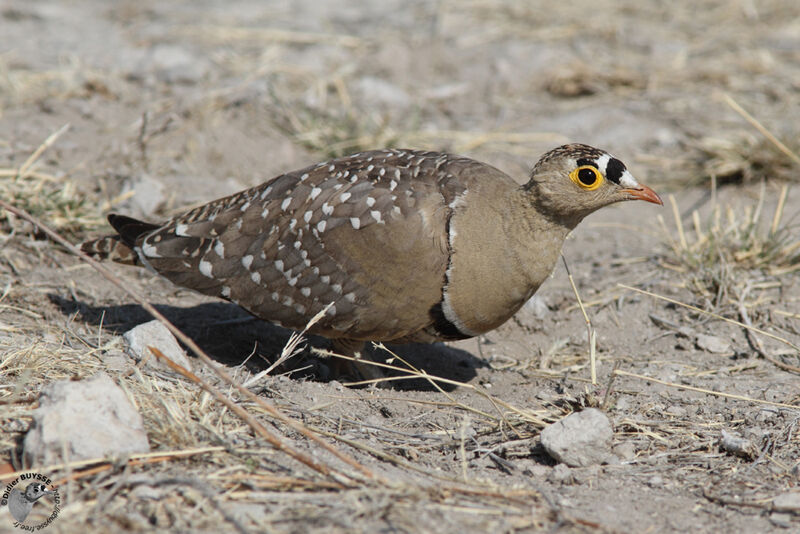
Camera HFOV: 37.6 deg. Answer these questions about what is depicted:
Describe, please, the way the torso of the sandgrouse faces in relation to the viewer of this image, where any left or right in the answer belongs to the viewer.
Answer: facing to the right of the viewer

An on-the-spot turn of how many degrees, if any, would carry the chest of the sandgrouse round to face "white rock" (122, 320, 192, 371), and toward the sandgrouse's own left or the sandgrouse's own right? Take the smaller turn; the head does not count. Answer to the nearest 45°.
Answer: approximately 180°

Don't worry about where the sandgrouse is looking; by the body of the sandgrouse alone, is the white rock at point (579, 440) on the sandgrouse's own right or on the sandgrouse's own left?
on the sandgrouse's own right

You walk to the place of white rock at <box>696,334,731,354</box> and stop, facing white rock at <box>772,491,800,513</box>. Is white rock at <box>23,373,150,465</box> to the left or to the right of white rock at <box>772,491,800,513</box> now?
right

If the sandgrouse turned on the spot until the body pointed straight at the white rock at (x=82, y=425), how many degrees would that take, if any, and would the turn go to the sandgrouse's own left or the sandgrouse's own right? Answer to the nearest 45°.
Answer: approximately 135° to the sandgrouse's own right

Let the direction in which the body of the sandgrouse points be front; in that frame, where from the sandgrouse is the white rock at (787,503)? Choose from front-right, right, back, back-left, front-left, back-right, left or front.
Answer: front-right
